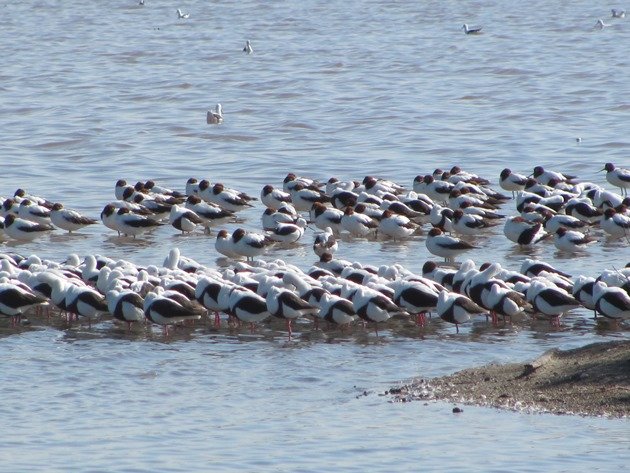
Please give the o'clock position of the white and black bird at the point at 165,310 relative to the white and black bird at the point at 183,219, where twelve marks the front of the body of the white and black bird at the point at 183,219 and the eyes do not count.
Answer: the white and black bird at the point at 165,310 is roughly at 9 o'clock from the white and black bird at the point at 183,219.

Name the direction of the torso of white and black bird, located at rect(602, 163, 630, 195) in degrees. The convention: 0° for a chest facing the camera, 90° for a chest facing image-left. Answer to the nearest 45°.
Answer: approximately 90°

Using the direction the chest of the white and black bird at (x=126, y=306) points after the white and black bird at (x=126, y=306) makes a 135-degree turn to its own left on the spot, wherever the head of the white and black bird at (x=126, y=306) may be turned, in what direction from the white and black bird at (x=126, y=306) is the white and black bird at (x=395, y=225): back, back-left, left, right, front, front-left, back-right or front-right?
left

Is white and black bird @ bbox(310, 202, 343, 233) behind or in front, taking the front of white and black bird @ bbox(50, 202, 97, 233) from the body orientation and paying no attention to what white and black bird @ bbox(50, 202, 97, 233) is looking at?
behind

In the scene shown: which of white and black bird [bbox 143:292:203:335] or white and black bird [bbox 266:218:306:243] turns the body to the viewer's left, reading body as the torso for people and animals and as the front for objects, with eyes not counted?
white and black bird [bbox 143:292:203:335]

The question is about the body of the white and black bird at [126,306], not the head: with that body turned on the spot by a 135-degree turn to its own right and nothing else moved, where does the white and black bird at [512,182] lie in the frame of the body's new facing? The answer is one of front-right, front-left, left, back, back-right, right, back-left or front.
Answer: front

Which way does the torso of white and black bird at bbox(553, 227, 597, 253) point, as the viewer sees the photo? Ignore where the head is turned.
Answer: to the viewer's left

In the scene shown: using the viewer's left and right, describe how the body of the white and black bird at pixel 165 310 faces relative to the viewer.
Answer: facing to the left of the viewer

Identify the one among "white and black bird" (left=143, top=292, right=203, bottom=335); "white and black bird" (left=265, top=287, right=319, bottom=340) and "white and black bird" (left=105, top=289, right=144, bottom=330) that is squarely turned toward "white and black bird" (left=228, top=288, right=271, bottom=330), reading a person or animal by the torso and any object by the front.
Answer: "white and black bird" (left=265, top=287, right=319, bottom=340)

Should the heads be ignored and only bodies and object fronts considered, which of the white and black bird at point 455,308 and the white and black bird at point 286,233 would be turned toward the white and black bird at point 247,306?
the white and black bird at point 455,308

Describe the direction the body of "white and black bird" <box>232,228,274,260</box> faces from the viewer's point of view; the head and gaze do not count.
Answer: to the viewer's left

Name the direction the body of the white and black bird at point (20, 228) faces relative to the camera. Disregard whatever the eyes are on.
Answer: to the viewer's left
